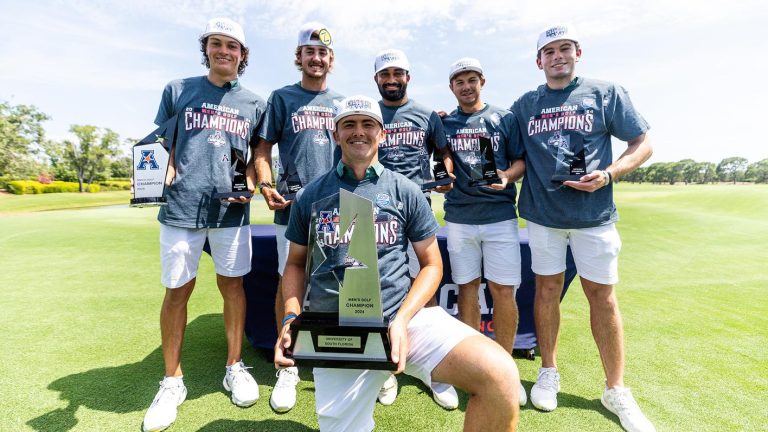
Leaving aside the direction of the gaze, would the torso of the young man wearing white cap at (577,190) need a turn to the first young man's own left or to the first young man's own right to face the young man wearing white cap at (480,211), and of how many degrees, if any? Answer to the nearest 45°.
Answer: approximately 90° to the first young man's own right

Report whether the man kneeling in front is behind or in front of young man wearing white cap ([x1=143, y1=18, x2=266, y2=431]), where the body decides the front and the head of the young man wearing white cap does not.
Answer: in front

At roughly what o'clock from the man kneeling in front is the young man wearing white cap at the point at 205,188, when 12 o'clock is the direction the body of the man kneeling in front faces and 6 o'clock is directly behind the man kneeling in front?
The young man wearing white cap is roughly at 4 o'clock from the man kneeling in front.

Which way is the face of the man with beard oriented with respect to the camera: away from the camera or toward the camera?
toward the camera

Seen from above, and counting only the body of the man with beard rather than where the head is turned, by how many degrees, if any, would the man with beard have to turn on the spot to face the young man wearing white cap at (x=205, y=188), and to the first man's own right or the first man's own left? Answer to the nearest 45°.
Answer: approximately 90° to the first man's own right

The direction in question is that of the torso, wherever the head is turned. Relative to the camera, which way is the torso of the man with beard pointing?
toward the camera

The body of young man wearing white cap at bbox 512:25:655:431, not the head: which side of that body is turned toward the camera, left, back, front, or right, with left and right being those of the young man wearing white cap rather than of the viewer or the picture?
front

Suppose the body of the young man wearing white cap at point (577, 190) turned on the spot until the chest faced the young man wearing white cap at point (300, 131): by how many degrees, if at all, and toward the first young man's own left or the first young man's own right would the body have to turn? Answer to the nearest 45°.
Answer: approximately 90° to the first young man's own right

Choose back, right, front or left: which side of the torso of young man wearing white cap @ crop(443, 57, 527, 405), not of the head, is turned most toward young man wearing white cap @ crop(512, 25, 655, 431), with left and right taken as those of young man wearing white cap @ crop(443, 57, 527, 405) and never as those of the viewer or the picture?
left

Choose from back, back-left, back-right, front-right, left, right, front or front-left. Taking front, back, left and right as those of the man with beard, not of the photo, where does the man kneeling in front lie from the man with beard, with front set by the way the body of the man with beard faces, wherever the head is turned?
front

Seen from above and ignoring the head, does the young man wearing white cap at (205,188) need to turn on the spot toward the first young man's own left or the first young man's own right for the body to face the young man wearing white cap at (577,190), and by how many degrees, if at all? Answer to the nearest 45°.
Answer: approximately 45° to the first young man's own left

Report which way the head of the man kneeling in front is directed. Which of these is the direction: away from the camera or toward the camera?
toward the camera
